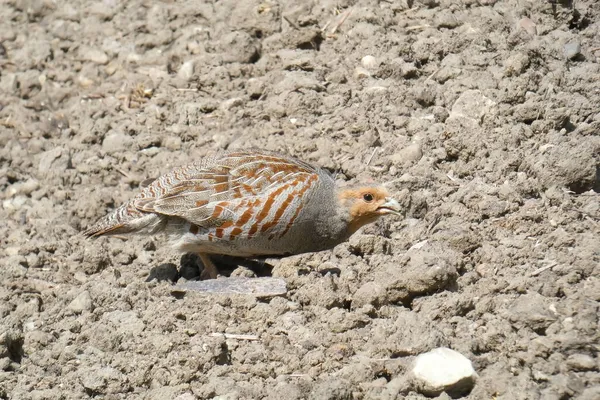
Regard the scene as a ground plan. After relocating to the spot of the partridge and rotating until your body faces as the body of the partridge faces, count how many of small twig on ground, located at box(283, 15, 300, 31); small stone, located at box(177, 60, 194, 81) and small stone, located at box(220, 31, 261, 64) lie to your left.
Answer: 3

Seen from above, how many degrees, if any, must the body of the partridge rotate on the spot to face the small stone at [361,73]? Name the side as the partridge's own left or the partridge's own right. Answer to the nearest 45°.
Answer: approximately 45° to the partridge's own left

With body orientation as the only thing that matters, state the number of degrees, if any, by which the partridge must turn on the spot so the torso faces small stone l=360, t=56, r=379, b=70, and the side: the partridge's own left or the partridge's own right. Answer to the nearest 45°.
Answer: approximately 45° to the partridge's own left

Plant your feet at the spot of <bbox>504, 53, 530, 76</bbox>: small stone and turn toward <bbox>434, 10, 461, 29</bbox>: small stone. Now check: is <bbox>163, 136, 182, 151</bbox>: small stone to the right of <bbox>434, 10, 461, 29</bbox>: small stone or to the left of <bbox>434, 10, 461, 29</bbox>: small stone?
left

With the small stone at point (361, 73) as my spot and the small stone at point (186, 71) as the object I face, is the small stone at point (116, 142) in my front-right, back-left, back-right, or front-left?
front-left

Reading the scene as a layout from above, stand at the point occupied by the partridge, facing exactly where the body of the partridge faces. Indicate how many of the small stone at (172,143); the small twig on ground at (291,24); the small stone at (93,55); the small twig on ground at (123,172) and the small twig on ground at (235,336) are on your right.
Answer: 1

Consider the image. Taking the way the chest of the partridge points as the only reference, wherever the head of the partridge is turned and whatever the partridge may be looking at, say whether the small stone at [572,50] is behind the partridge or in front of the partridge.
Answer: in front

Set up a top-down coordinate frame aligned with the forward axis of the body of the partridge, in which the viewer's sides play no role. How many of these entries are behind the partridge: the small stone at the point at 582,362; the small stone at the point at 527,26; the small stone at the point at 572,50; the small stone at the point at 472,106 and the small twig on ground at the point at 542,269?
0

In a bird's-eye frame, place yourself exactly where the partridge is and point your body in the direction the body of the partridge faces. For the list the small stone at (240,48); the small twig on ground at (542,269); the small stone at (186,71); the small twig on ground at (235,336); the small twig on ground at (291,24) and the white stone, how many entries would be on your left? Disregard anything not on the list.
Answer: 3

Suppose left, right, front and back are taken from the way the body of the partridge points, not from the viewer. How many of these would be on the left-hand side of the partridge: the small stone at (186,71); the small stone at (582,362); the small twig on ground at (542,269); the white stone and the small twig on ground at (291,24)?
2

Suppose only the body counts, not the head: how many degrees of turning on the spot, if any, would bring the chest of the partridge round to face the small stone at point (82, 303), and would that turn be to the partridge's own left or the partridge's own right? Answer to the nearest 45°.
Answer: approximately 135° to the partridge's own right

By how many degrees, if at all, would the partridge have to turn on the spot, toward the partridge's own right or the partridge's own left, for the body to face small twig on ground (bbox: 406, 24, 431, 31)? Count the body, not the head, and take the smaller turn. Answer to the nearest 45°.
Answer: approximately 45° to the partridge's own left

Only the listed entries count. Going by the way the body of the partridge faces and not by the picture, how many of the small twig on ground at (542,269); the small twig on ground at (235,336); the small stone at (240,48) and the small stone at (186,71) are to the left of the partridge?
2

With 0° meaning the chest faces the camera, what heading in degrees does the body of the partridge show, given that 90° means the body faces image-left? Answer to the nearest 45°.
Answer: approximately 270°

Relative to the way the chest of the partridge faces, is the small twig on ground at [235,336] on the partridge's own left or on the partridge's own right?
on the partridge's own right

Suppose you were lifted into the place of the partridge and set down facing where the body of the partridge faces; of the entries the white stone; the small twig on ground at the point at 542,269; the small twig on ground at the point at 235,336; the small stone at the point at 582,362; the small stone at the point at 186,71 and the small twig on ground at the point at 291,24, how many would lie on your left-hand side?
2

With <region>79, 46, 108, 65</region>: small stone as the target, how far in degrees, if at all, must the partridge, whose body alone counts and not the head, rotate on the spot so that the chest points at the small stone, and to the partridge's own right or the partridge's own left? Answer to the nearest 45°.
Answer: approximately 135° to the partridge's own left

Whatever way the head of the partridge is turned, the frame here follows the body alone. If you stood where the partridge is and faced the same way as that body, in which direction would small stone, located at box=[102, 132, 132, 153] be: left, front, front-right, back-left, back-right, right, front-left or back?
back-left

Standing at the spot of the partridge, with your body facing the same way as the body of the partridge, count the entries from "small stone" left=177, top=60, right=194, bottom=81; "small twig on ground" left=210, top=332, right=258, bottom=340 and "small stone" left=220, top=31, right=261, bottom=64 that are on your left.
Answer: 2

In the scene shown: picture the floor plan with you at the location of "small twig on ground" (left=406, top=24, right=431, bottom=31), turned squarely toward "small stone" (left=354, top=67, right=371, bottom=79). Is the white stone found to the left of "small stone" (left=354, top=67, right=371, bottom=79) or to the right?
left

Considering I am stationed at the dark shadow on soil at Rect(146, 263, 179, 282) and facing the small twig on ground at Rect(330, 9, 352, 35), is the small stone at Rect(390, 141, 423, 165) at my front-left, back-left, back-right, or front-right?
front-right

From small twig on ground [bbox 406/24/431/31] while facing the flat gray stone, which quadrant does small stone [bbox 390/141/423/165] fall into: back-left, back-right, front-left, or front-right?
front-left
